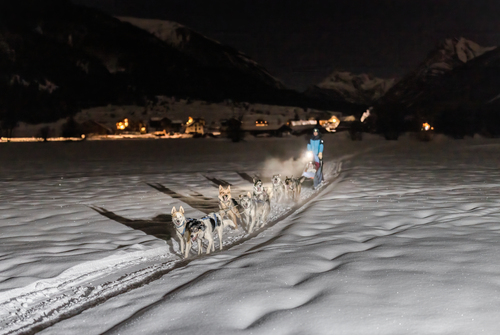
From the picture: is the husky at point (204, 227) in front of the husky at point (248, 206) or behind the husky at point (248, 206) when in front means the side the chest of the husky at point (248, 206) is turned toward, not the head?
in front

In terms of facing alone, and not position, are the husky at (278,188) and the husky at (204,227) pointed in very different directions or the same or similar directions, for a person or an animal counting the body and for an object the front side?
same or similar directions

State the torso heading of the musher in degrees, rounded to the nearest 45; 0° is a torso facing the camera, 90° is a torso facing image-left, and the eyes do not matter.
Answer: approximately 45°

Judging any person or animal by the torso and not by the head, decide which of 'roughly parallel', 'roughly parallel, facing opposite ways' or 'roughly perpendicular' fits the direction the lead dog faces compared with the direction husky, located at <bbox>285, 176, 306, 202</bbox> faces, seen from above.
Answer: roughly parallel

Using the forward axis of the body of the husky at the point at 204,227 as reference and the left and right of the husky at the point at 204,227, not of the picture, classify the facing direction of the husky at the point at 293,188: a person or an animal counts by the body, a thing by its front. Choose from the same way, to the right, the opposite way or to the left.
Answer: the same way

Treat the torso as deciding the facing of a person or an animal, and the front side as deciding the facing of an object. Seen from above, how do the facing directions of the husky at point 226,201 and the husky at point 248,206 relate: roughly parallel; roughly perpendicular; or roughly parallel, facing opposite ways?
roughly parallel

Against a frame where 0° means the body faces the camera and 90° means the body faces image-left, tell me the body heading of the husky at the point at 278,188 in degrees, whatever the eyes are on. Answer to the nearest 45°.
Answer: approximately 45°

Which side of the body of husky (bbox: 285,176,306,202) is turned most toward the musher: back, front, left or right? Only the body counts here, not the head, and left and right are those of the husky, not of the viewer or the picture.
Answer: back

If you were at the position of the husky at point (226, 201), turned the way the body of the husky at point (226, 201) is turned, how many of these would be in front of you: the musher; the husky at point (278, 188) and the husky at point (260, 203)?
0

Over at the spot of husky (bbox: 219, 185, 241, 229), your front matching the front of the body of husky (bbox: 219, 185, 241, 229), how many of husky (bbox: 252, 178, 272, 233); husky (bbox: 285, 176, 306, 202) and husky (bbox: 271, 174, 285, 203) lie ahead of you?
0

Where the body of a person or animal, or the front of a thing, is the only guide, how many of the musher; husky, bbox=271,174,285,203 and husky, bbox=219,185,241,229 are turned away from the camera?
0

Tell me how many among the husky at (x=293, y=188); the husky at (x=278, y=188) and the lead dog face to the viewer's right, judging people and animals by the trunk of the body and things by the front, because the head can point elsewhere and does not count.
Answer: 0

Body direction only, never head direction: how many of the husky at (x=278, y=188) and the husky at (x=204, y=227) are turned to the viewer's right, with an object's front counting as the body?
0

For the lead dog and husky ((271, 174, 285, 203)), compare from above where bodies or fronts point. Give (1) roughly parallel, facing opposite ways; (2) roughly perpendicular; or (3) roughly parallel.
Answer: roughly parallel

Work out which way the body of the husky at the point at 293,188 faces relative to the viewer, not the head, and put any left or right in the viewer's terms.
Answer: facing the viewer and to the left of the viewer

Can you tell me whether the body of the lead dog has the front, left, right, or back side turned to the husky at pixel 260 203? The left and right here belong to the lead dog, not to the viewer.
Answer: back

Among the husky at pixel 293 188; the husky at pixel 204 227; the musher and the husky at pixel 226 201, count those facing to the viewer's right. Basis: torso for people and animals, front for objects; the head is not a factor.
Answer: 0

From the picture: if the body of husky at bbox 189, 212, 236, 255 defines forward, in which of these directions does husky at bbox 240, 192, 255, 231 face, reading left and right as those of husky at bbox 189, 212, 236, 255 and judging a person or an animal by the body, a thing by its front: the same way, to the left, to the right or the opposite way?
the same way

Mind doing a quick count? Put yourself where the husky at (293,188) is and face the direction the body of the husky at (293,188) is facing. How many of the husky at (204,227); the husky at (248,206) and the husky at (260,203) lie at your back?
0

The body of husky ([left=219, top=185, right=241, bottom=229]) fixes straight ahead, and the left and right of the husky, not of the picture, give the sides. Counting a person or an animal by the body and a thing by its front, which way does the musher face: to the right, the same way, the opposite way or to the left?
the same way

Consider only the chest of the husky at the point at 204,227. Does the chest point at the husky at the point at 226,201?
no

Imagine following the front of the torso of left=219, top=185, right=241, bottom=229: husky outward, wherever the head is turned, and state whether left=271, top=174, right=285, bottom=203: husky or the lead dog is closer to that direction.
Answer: the lead dog
